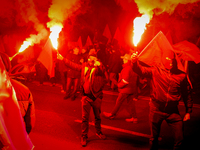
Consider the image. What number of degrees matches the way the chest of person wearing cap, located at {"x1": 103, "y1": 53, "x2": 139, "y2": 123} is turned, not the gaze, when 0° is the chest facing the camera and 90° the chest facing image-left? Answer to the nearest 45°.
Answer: approximately 90°

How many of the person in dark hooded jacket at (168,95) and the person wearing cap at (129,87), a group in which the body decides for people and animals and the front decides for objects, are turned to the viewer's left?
1

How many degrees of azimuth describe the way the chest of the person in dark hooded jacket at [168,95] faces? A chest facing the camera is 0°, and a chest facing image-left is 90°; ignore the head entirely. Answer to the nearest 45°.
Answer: approximately 0°

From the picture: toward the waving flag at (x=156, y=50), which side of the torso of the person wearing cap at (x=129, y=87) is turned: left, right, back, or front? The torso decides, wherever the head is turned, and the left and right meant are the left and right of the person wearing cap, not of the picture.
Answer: back
